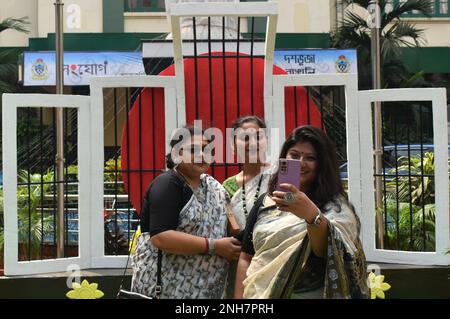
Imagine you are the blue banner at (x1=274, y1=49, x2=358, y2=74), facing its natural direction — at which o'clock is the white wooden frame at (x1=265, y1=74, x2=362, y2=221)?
The white wooden frame is roughly at 12 o'clock from the blue banner.

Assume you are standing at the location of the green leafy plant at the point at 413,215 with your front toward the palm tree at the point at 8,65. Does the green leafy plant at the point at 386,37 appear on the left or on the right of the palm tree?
right

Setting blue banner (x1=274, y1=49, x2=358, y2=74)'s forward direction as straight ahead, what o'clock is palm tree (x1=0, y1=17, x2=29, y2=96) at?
The palm tree is roughly at 3 o'clock from the blue banner.

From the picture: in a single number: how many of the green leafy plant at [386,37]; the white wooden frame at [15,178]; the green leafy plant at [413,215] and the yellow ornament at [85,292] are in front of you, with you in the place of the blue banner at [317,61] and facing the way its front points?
3

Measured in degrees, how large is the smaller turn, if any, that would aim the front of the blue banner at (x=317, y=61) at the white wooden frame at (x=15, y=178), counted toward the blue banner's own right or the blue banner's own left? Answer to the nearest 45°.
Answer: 0° — it already faces it

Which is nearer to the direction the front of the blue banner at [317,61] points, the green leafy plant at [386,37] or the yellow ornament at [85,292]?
the yellow ornament

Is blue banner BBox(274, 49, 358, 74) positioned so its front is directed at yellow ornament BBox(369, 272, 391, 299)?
yes

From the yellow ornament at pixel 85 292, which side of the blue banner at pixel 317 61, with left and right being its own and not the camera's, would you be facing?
front

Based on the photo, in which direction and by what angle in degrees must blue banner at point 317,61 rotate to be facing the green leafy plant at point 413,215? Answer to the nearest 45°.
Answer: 0° — it already faces it

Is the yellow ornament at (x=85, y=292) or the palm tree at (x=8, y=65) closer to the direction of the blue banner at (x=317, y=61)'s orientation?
the yellow ornament

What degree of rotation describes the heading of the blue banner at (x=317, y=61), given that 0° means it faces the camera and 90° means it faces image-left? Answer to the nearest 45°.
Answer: approximately 0°

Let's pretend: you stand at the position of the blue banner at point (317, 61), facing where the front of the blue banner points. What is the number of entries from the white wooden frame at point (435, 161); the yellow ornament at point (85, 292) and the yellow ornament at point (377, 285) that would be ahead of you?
3

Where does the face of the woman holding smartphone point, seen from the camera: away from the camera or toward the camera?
toward the camera

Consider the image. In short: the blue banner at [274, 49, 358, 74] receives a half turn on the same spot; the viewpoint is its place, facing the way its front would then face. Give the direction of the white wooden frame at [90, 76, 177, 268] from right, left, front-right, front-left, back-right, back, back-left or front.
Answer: back

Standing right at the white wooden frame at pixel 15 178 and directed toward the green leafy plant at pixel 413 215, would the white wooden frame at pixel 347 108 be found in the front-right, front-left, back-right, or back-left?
front-right

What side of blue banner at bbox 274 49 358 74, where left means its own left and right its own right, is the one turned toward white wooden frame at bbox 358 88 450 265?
front
